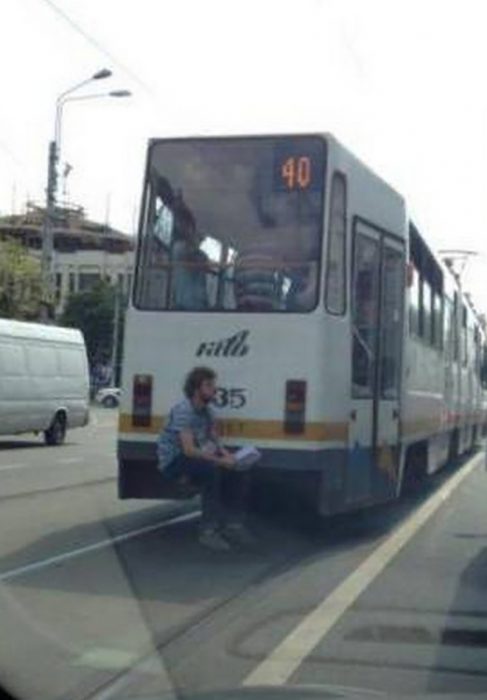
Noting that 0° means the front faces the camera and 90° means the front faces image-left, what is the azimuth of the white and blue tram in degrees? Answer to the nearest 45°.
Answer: approximately 225°

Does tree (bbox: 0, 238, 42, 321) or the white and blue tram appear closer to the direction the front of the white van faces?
the white and blue tram

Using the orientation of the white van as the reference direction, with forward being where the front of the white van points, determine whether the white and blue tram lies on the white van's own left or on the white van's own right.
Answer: on the white van's own left

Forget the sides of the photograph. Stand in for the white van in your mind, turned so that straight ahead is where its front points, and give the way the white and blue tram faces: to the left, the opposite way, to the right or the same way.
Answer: the opposite way

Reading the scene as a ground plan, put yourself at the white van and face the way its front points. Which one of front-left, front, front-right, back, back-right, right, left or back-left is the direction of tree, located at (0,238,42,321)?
back-right

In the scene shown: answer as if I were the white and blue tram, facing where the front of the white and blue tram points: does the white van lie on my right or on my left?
on my left
